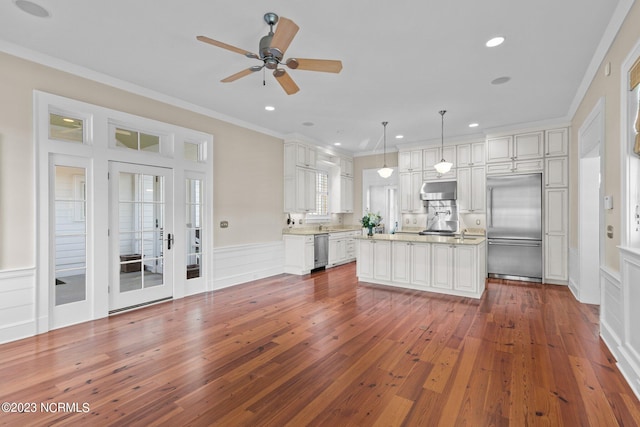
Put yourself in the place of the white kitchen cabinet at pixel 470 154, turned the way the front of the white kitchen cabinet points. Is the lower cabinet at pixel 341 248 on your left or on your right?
on your right

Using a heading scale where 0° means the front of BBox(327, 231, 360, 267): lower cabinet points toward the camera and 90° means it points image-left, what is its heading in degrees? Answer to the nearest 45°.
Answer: approximately 315°

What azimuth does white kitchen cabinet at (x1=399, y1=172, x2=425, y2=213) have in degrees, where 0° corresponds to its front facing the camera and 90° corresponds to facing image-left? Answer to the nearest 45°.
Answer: approximately 0°

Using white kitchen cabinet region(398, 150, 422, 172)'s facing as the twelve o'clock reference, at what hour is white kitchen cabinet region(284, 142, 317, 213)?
white kitchen cabinet region(284, 142, 317, 213) is roughly at 2 o'clock from white kitchen cabinet region(398, 150, 422, 172).

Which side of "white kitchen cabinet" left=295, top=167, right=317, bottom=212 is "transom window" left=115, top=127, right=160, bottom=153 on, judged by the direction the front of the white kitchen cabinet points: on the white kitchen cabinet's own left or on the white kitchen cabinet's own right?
on the white kitchen cabinet's own right

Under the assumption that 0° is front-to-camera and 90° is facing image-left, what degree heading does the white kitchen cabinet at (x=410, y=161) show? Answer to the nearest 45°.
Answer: approximately 0°

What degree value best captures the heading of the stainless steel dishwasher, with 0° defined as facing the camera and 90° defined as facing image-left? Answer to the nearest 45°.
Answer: approximately 315°
